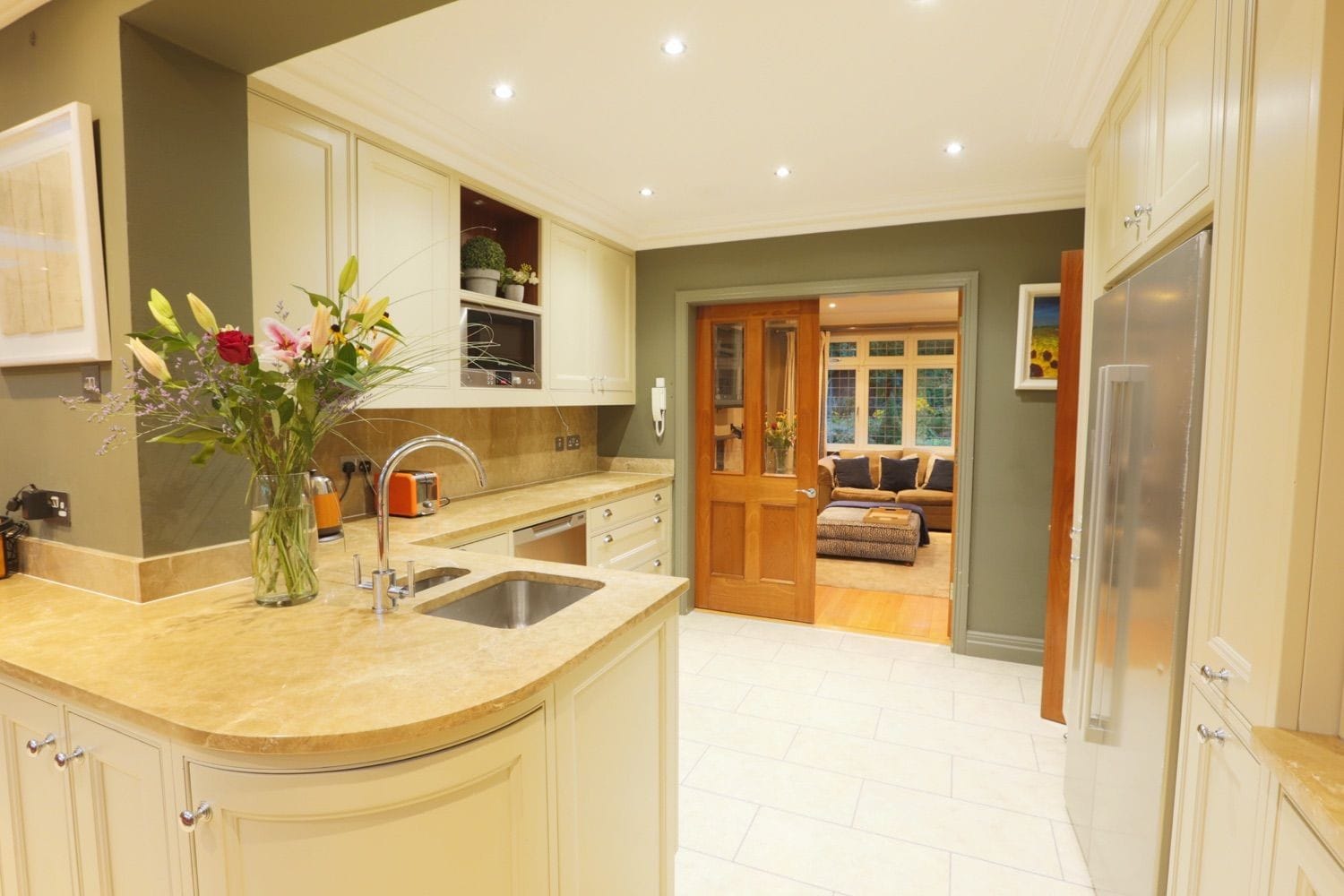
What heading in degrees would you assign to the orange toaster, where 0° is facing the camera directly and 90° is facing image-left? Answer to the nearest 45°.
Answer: approximately 315°

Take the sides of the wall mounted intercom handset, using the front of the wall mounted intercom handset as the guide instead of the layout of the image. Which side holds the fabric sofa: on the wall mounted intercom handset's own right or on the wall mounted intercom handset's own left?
on the wall mounted intercom handset's own left

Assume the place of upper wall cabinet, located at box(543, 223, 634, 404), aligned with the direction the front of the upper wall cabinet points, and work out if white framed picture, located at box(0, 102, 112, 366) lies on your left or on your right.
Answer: on your right

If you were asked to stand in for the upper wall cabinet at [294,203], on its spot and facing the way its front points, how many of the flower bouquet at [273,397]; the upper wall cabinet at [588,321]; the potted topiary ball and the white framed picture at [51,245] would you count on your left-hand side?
2

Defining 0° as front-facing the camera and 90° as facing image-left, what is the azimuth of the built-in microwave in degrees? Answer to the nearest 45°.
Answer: approximately 315°

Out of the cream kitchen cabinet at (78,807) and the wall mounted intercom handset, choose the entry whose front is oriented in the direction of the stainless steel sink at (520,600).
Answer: the wall mounted intercom handset

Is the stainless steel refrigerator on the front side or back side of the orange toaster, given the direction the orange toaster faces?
on the front side

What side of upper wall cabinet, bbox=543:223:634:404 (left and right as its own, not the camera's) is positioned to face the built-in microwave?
right

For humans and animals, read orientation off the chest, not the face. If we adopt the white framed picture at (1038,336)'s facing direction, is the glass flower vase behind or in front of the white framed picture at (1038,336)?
in front

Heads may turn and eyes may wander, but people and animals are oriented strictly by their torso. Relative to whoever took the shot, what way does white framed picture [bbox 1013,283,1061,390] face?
facing the viewer

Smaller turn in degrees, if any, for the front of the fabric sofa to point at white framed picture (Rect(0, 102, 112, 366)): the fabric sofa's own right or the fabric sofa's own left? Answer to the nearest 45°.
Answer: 0° — it already faces it
